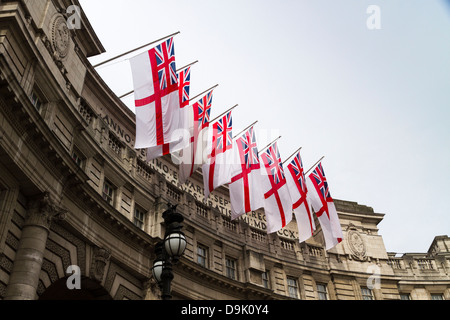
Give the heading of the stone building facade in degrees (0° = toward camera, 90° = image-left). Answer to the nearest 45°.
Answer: approximately 315°

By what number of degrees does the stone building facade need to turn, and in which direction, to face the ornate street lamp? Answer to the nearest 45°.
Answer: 0° — it already faces it
